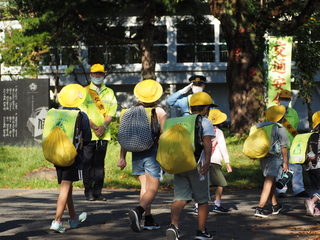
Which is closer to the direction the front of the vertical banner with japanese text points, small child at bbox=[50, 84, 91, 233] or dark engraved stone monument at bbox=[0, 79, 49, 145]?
the small child

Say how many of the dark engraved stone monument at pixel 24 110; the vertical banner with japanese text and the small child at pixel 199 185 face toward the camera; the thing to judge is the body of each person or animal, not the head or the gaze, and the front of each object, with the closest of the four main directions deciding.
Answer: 2

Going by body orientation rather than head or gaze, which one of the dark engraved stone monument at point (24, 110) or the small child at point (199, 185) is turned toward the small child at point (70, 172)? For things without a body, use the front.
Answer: the dark engraved stone monument

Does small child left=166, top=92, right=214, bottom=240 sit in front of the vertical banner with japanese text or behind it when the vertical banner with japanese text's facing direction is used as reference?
in front

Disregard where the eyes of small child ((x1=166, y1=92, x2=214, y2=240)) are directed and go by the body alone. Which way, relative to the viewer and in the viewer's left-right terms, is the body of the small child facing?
facing away from the viewer and to the right of the viewer

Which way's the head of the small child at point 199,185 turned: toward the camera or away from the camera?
away from the camera

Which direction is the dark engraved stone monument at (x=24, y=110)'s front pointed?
toward the camera

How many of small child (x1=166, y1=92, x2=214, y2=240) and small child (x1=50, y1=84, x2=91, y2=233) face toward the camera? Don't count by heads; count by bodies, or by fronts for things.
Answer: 0

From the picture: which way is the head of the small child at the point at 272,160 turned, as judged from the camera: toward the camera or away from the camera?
away from the camera

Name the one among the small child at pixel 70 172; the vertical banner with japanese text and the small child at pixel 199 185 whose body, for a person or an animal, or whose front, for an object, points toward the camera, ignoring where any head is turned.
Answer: the vertical banner with japanese text

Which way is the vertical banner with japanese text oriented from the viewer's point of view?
toward the camera

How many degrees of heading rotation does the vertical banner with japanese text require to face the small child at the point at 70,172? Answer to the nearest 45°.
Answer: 0° — it already faces them

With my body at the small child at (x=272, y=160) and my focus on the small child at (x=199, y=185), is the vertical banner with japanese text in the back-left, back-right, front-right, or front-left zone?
back-right

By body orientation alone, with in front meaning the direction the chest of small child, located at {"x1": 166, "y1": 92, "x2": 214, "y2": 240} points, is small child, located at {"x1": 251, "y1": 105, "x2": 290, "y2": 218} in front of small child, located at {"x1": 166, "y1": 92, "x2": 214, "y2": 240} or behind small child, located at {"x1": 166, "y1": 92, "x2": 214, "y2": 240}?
in front

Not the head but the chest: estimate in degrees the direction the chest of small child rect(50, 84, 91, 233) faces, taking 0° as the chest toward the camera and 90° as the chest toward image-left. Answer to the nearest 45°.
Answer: approximately 225°
